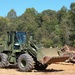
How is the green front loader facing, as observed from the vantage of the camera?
facing the viewer and to the right of the viewer
